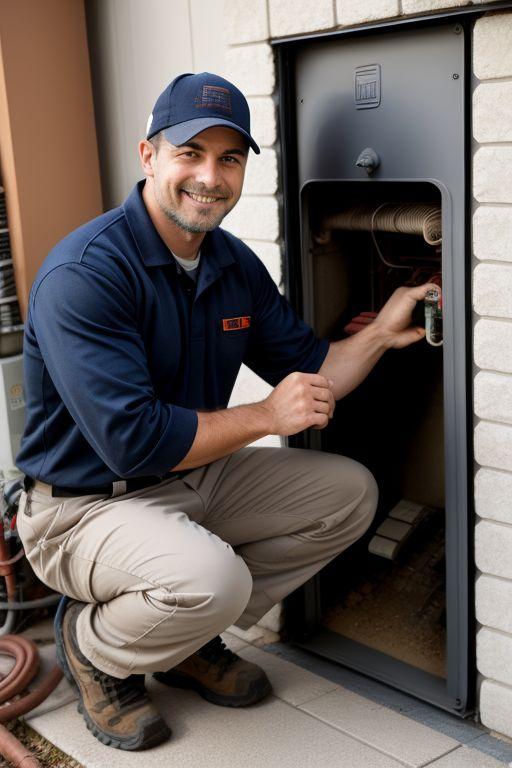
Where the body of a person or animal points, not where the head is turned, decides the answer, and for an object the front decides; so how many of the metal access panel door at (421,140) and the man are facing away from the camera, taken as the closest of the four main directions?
0

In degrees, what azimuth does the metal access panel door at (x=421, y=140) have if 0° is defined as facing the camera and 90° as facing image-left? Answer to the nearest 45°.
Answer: approximately 45°
